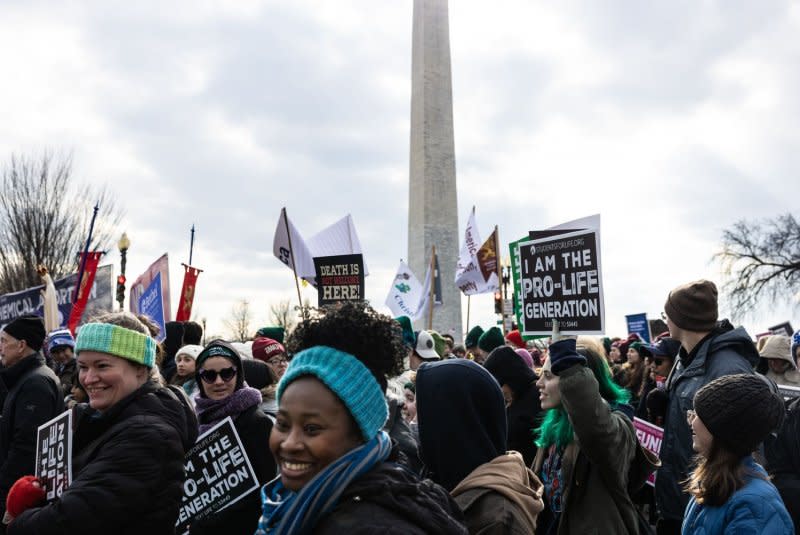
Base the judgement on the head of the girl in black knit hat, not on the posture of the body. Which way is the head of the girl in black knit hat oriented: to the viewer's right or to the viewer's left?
to the viewer's left

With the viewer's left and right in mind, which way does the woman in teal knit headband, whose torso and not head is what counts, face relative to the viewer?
facing the viewer and to the left of the viewer

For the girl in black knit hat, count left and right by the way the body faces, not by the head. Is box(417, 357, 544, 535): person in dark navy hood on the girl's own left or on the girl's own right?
on the girl's own left

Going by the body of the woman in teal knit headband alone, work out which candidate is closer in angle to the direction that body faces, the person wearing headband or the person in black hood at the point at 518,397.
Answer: the person wearing headband

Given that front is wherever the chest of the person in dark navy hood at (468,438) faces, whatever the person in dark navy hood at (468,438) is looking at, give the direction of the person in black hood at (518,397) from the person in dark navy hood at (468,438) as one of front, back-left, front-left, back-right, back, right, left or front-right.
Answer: front-right

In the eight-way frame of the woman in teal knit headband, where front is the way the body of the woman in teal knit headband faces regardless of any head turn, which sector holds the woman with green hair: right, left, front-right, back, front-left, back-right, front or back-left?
back

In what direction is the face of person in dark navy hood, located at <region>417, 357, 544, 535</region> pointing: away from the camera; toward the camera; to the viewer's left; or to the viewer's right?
away from the camera

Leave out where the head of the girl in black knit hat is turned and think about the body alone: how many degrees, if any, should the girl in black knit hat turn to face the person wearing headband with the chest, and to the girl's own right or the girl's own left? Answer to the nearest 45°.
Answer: approximately 45° to the girl's own left
